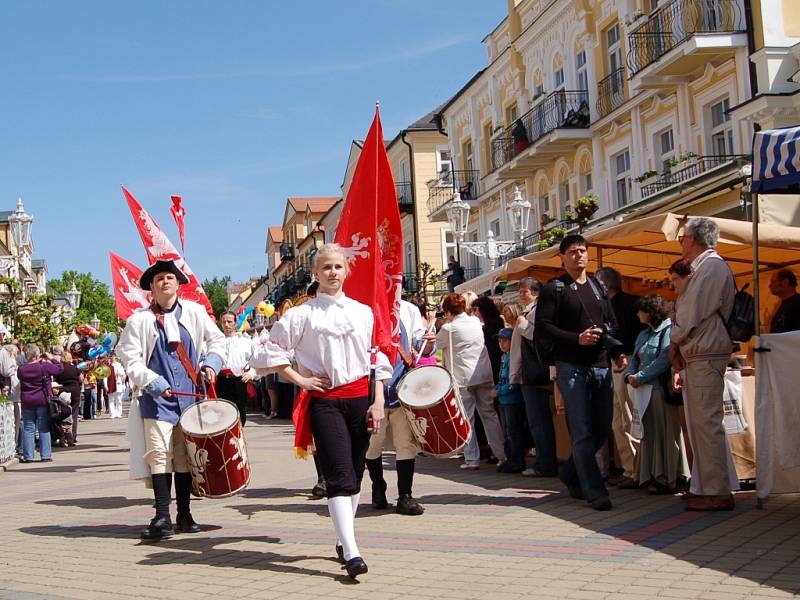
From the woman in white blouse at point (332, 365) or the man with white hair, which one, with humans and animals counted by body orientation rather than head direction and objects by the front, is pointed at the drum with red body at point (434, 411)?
the man with white hair

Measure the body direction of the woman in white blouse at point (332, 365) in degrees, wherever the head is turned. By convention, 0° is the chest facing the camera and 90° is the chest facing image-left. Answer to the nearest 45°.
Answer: approximately 0°

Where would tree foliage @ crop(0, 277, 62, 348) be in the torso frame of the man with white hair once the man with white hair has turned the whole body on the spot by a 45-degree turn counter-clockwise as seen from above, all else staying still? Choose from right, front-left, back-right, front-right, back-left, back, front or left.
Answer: right

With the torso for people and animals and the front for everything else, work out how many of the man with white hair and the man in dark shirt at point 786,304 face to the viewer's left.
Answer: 2

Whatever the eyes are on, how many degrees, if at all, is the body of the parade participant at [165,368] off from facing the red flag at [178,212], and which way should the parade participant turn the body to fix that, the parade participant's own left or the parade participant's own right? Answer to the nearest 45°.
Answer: approximately 180°

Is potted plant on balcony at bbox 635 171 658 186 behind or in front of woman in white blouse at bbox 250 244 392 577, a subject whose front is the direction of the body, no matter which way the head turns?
behind

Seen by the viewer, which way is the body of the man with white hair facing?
to the viewer's left

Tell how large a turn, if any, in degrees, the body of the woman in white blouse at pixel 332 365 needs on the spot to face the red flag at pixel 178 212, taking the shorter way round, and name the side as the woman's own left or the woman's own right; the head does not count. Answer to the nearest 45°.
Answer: approximately 180°

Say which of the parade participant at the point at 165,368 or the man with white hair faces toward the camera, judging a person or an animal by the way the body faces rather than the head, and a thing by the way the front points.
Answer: the parade participant

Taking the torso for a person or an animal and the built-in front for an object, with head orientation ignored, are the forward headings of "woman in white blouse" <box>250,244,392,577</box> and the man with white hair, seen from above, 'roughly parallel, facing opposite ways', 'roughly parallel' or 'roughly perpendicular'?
roughly perpendicular

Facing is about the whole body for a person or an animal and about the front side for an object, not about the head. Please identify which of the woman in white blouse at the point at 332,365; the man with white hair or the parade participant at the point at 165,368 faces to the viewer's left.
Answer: the man with white hair

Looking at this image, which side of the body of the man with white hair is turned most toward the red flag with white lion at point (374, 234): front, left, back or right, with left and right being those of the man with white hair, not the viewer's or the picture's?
front

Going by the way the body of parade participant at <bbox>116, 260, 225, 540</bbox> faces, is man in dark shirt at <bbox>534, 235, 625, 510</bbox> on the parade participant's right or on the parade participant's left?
on the parade participant's left

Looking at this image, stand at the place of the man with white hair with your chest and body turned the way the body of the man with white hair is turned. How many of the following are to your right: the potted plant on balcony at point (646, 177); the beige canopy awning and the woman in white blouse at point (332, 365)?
2

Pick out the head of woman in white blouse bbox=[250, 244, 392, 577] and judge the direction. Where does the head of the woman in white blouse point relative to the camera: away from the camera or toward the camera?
toward the camera

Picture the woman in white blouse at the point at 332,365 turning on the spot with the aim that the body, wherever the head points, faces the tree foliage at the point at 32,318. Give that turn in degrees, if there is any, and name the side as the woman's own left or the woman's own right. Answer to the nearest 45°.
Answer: approximately 180°

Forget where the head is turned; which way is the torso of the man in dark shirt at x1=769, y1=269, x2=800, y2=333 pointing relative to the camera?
to the viewer's left

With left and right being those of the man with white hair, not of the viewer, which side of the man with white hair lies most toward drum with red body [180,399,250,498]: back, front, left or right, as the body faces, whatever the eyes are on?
front

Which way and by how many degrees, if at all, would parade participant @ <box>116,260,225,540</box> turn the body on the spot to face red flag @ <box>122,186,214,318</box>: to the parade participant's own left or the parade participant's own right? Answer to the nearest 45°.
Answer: approximately 180°

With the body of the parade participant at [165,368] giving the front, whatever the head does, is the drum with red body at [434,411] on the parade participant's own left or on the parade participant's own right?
on the parade participant's own left
